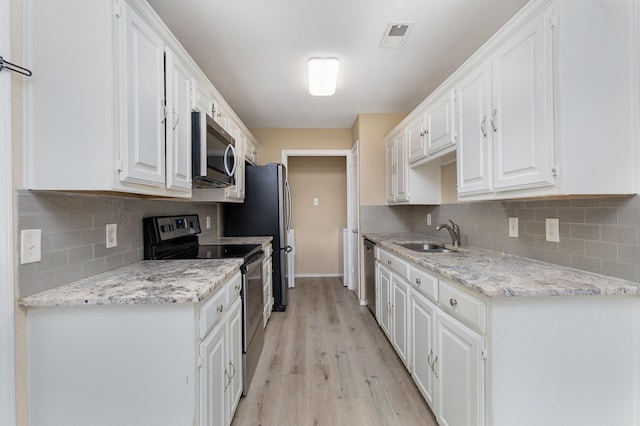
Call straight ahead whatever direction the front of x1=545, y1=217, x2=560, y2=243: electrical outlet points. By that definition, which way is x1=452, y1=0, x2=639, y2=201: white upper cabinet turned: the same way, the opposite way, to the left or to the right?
the same way

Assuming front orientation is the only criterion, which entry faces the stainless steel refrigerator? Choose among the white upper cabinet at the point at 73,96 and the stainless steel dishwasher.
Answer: the stainless steel dishwasher

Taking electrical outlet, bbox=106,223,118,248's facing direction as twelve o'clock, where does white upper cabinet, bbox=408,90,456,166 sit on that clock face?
The white upper cabinet is roughly at 11 o'clock from the electrical outlet.

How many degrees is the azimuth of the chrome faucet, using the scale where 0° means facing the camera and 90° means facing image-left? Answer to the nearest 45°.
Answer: approximately 90°

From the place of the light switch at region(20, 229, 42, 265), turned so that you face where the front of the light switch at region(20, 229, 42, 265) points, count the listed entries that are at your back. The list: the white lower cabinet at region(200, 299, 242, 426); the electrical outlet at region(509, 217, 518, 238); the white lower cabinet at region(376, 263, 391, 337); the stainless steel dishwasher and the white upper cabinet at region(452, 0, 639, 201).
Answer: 0

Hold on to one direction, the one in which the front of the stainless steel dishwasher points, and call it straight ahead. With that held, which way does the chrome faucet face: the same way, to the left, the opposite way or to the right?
the same way

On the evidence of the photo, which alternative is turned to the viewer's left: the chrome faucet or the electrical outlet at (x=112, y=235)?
the chrome faucet

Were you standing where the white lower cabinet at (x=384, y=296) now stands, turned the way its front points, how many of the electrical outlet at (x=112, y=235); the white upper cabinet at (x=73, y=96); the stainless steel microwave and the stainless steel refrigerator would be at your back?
0

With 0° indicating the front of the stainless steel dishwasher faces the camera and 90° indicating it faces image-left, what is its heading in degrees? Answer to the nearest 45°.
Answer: approximately 90°

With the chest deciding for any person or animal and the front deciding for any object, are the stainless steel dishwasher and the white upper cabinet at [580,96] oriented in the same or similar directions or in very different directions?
same or similar directions

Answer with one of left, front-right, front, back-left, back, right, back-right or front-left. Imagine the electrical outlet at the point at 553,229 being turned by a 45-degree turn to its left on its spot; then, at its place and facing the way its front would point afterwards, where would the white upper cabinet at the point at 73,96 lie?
front-right

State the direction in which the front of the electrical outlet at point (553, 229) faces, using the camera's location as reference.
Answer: facing the viewer and to the left of the viewer

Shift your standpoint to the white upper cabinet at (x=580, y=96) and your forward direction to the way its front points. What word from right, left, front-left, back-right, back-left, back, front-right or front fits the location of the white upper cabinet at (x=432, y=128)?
right

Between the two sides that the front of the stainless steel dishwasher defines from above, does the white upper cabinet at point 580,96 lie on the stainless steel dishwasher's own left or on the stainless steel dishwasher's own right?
on the stainless steel dishwasher's own left

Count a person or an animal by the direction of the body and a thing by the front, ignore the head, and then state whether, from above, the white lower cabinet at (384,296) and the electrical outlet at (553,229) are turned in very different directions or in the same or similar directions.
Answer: same or similar directions

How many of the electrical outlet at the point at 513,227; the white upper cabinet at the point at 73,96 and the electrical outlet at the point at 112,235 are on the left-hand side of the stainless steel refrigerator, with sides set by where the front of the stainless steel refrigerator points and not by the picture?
0

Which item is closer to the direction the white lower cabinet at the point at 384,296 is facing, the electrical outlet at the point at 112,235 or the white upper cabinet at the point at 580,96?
the electrical outlet

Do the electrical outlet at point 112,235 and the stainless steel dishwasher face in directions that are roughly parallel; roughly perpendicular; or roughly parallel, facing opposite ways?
roughly parallel, facing opposite ways
